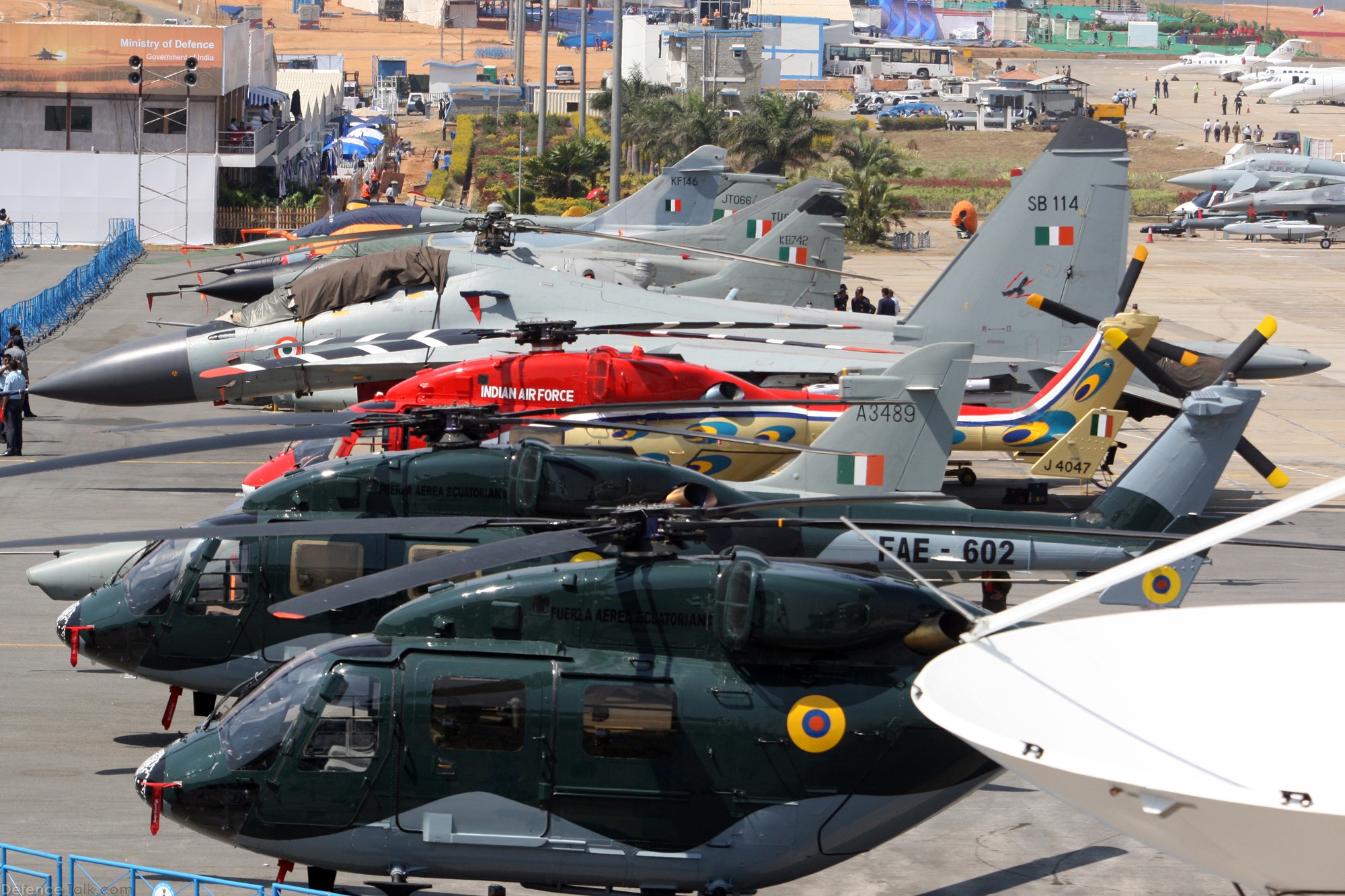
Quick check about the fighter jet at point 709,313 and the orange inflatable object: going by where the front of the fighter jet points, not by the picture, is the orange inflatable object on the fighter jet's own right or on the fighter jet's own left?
on the fighter jet's own right

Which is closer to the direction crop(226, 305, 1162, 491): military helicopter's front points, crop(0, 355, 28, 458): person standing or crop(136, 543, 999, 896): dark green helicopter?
the person standing

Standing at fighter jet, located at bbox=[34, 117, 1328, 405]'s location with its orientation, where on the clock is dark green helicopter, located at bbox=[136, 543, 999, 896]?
The dark green helicopter is roughly at 9 o'clock from the fighter jet.

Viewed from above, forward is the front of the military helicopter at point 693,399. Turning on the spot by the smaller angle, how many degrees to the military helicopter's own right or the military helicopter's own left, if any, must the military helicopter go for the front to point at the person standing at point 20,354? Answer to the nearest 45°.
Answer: approximately 45° to the military helicopter's own right

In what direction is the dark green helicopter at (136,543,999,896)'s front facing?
to the viewer's left

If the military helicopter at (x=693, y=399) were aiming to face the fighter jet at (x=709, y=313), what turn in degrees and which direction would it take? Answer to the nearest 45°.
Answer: approximately 90° to its right

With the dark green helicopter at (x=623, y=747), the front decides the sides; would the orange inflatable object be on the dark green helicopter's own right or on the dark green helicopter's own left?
on the dark green helicopter's own right

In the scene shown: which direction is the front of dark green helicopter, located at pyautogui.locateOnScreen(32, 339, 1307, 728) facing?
to the viewer's left

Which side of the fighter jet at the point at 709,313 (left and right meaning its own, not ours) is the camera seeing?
left

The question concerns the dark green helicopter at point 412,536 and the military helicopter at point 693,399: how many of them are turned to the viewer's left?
2

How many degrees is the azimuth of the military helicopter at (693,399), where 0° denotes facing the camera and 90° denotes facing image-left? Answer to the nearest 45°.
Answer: approximately 90°

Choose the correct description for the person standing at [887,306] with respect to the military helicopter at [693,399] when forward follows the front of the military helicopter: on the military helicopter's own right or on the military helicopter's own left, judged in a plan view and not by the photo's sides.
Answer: on the military helicopter's own right
